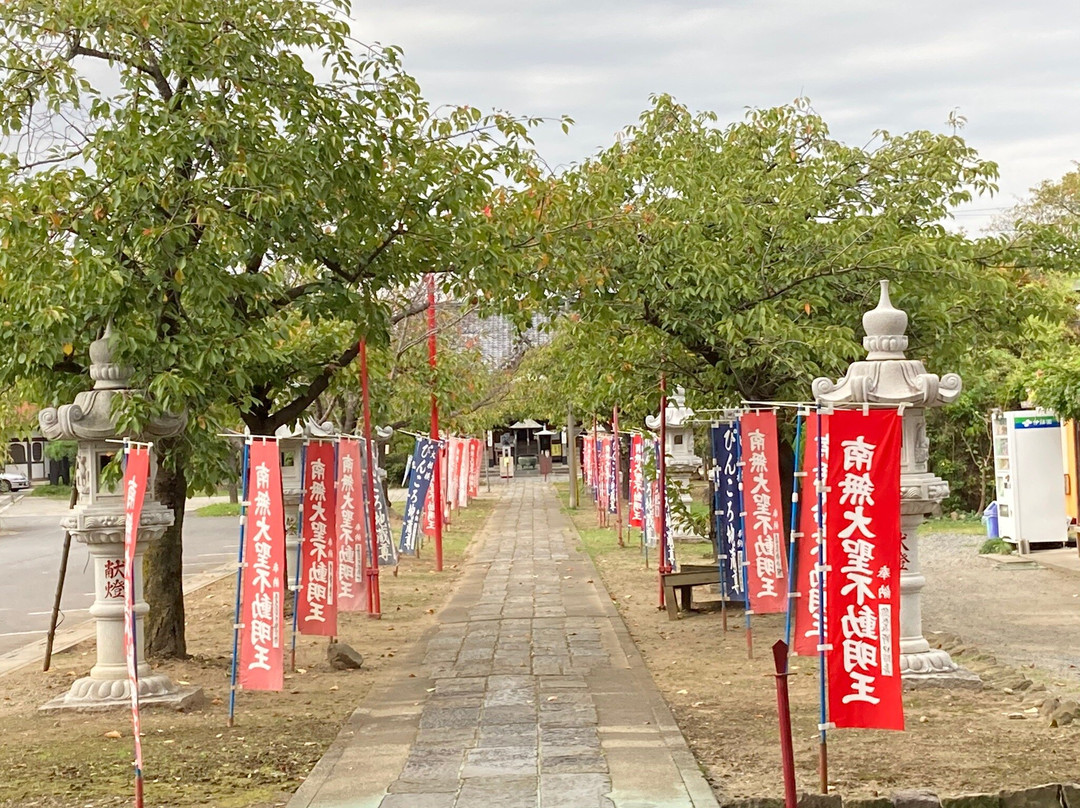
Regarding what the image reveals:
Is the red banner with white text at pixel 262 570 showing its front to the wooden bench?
no

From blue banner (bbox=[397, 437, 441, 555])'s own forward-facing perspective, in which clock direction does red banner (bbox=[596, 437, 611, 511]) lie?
The red banner is roughly at 7 o'clock from the blue banner.

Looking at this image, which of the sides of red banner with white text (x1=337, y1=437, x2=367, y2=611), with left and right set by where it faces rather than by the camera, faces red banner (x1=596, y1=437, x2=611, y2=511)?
back

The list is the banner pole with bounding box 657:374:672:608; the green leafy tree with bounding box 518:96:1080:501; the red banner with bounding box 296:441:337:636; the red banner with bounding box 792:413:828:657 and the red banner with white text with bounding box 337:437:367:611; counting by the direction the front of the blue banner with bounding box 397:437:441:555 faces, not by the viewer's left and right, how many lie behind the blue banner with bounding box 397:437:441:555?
0

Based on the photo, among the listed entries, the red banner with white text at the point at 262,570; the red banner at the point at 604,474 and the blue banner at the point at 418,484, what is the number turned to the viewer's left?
0

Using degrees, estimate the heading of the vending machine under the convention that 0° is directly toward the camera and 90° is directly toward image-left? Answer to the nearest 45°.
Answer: approximately 90°

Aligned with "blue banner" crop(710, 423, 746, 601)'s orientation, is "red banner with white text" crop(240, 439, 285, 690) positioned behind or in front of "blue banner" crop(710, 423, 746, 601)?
in front

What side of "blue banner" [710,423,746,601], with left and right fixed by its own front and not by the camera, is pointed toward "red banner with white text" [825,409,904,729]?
front

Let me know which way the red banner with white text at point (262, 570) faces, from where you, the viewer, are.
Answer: facing the viewer

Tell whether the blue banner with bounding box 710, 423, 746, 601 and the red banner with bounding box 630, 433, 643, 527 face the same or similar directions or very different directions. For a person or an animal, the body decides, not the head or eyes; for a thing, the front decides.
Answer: same or similar directions

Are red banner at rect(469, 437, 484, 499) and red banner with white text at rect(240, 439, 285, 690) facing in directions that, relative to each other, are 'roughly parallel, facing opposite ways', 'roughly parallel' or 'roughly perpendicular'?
roughly parallel
